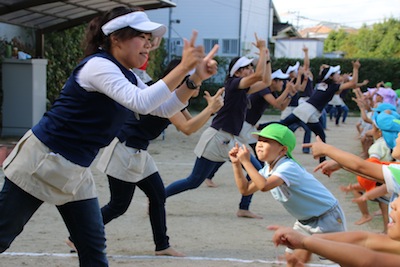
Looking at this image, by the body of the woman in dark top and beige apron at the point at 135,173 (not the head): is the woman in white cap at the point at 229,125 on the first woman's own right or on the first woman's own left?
on the first woman's own left

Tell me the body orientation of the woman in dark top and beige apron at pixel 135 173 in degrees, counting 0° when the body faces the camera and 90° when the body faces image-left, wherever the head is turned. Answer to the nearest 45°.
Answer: approximately 270°

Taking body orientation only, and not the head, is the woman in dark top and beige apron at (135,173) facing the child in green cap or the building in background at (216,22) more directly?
the child in green cap

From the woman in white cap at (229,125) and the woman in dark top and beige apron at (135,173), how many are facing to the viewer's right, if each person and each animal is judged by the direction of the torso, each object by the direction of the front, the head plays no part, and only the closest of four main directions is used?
2

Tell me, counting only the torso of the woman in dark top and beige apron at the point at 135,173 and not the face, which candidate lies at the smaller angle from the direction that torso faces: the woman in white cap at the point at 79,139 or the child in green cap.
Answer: the child in green cap

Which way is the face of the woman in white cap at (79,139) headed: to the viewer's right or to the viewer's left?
to the viewer's right

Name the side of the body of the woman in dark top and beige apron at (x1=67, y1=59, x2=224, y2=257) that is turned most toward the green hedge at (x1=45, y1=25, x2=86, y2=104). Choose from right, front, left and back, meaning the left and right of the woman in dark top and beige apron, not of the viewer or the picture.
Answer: left

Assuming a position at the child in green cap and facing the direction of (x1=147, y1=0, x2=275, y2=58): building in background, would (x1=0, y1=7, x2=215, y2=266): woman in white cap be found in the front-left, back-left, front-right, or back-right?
back-left

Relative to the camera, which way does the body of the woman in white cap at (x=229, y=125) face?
to the viewer's right

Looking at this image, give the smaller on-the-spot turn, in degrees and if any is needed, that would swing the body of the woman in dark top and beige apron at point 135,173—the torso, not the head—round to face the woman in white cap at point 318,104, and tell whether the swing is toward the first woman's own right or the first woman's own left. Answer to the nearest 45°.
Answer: approximately 45° to the first woman's own left

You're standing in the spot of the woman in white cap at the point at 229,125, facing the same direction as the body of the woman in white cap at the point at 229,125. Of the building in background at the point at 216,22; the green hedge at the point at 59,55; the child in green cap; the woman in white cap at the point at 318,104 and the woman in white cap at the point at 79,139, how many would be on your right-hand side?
2

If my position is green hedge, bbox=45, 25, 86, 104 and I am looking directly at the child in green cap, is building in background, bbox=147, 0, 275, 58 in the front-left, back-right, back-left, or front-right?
back-left
